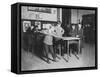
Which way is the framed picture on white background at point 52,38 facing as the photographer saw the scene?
facing the viewer and to the right of the viewer
